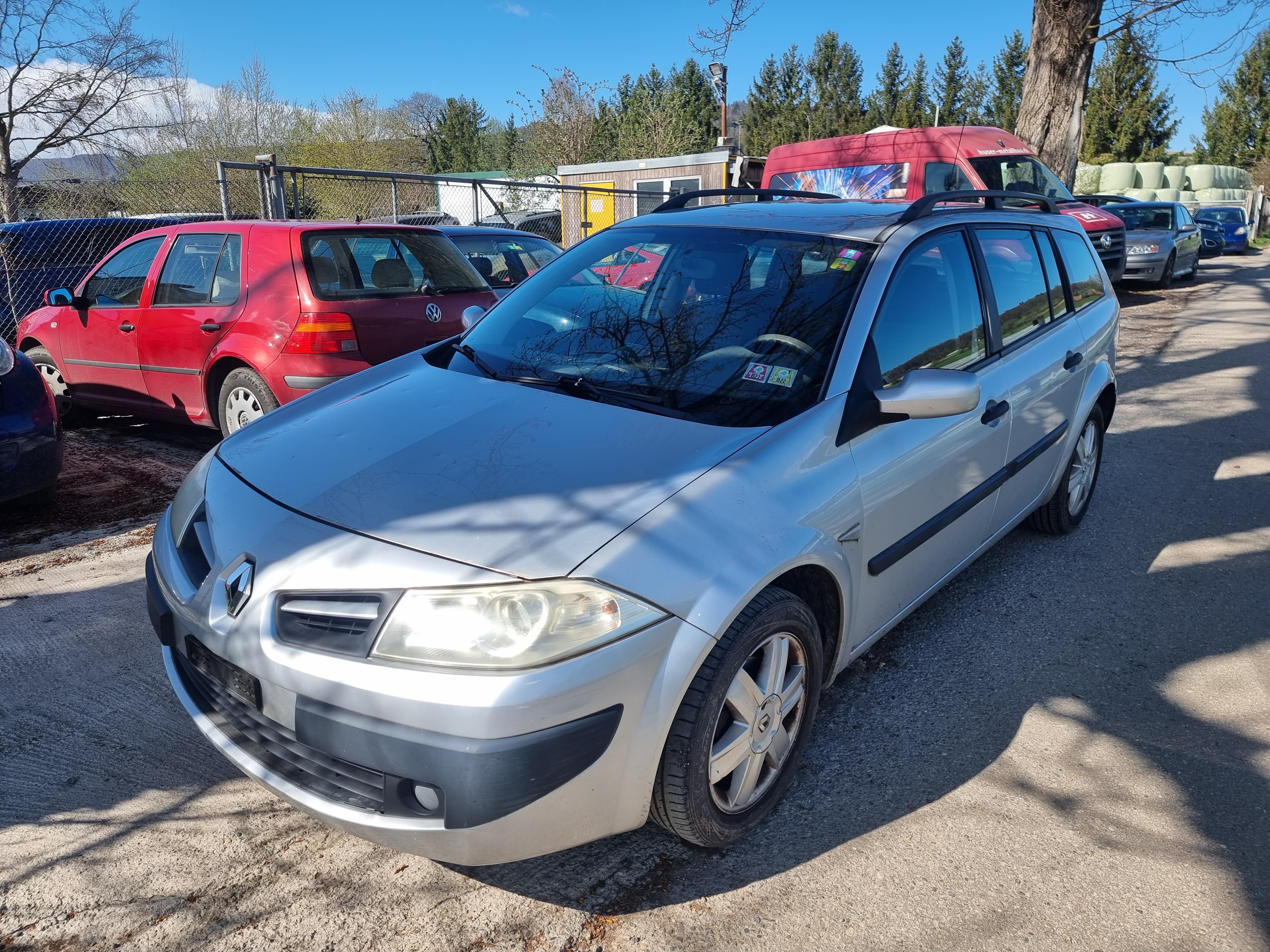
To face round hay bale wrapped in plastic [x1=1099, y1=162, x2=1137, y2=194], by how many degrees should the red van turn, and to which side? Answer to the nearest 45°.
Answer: approximately 135° to its left

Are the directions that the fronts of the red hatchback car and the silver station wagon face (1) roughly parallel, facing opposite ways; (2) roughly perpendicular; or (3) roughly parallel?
roughly perpendicular

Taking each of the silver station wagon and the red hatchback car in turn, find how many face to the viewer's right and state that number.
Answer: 0

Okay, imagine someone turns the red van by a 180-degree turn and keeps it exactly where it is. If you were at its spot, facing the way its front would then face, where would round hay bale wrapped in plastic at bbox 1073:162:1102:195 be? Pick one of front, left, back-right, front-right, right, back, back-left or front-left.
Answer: front-right

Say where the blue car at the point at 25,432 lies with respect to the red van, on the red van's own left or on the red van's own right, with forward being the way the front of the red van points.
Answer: on the red van's own right

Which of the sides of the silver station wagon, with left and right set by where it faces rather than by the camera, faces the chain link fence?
right

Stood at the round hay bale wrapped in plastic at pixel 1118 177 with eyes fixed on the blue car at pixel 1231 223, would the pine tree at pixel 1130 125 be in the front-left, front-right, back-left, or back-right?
back-left

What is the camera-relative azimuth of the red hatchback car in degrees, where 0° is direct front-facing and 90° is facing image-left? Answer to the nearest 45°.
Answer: approximately 135°

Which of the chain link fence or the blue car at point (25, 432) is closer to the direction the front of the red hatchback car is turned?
the chain link fence

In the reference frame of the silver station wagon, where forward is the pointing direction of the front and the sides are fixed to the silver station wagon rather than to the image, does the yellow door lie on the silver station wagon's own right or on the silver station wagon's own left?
on the silver station wagon's own right

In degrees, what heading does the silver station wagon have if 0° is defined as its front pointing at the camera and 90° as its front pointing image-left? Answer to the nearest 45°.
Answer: approximately 45°

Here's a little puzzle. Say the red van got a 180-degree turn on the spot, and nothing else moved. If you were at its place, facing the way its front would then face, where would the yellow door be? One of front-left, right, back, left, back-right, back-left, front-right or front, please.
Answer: front
